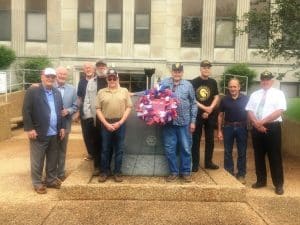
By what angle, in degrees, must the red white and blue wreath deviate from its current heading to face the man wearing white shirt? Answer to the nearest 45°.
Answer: approximately 90° to its left

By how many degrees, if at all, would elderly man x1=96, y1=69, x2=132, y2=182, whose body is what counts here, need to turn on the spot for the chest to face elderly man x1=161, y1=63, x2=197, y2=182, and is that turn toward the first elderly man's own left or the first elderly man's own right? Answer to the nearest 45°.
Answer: approximately 90° to the first elderly man's own left

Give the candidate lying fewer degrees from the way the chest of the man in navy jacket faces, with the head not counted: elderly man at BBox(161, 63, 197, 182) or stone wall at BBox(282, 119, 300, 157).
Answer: the elderly man

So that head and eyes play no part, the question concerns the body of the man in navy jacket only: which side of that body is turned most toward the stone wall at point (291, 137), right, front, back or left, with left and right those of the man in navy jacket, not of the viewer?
left

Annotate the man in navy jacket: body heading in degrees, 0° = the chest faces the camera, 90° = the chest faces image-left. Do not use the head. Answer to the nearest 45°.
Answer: approximately 315°

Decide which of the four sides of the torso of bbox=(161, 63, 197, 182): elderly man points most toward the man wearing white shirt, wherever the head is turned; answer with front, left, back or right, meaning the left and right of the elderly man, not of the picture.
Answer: left

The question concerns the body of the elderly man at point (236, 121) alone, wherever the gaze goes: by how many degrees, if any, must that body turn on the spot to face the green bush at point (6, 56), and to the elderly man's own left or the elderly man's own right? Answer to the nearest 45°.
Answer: approximately 135° to the elderly man's own right
